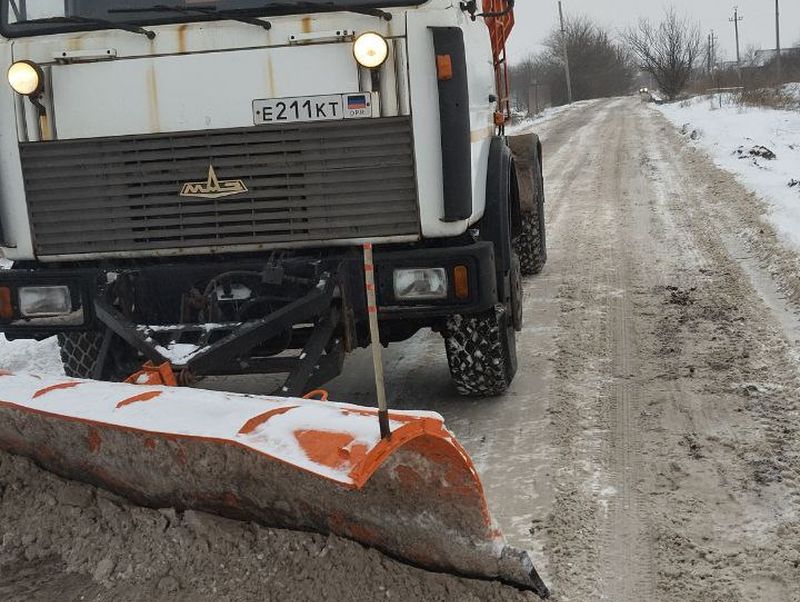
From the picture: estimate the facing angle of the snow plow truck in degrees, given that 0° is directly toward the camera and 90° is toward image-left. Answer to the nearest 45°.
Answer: approximately 0°
